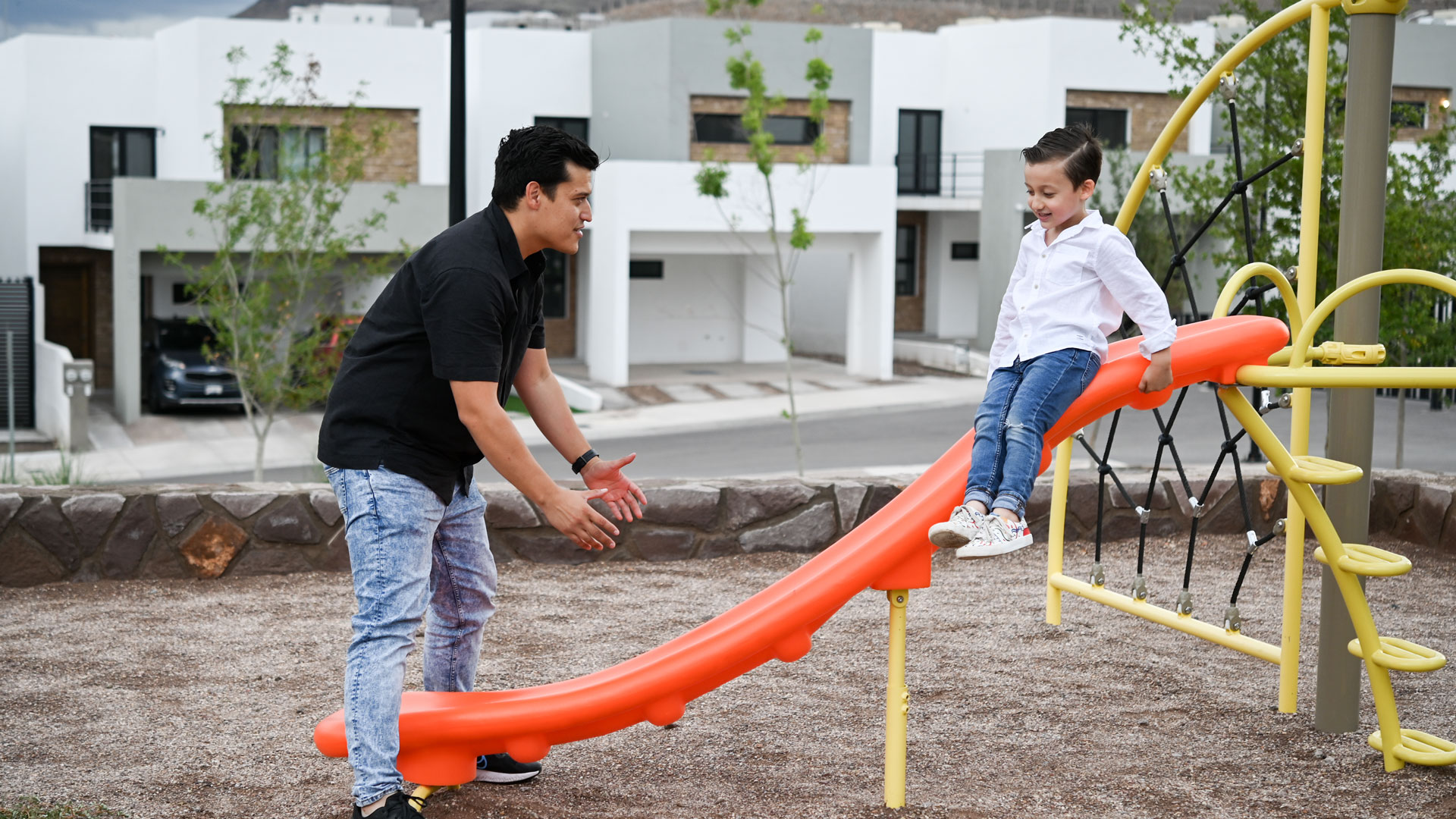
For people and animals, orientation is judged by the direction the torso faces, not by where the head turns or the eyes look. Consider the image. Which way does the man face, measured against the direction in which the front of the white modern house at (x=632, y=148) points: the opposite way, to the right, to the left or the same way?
to the left

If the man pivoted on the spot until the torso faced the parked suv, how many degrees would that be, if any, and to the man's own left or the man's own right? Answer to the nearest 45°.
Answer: approximately 90° to the man's own left

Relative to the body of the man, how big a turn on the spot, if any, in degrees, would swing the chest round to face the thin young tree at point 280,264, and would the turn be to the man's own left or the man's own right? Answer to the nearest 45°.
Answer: approximately 90° to the man's own left

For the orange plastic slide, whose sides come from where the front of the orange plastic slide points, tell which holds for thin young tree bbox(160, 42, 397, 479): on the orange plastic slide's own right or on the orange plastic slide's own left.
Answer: on the orange plastic slide's own right

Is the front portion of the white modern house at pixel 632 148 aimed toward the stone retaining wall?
yes

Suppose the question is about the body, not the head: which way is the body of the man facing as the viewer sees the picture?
to the viewer's right

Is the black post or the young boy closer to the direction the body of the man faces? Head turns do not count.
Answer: the young boy

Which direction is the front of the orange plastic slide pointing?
to the viewer's left

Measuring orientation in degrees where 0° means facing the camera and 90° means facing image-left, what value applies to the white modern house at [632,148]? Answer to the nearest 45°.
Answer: approximately 0°

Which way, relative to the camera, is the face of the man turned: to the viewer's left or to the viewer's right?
to the viewer's right

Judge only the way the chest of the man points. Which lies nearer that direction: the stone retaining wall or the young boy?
the young boy

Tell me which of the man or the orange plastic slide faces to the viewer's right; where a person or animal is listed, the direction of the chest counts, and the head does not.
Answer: the man
